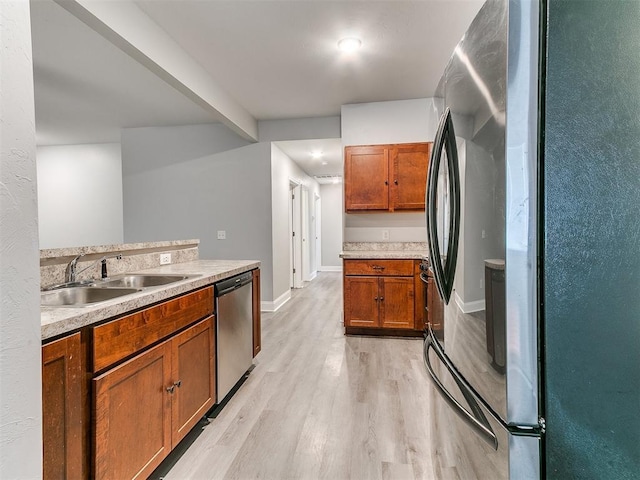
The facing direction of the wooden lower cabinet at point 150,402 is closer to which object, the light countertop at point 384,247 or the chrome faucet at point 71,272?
the light countertop

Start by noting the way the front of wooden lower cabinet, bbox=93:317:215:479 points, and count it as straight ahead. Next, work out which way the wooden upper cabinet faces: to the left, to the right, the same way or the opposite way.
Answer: to the right

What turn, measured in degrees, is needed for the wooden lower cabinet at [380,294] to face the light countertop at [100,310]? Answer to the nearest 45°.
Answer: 0° — it already faces it

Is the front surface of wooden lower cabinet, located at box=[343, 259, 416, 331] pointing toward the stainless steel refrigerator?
yes

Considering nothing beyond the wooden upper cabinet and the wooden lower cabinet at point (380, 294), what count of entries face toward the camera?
2

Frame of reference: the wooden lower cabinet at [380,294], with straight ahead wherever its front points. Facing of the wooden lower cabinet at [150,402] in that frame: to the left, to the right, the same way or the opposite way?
to the left

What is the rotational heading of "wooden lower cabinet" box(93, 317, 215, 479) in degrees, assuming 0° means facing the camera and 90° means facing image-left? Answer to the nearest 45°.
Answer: approximately 315°

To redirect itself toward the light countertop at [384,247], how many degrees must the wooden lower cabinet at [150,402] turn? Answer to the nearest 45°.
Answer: approximately 90° to its left
